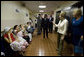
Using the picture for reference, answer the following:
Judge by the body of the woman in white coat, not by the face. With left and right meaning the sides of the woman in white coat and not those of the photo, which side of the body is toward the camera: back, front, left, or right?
left
